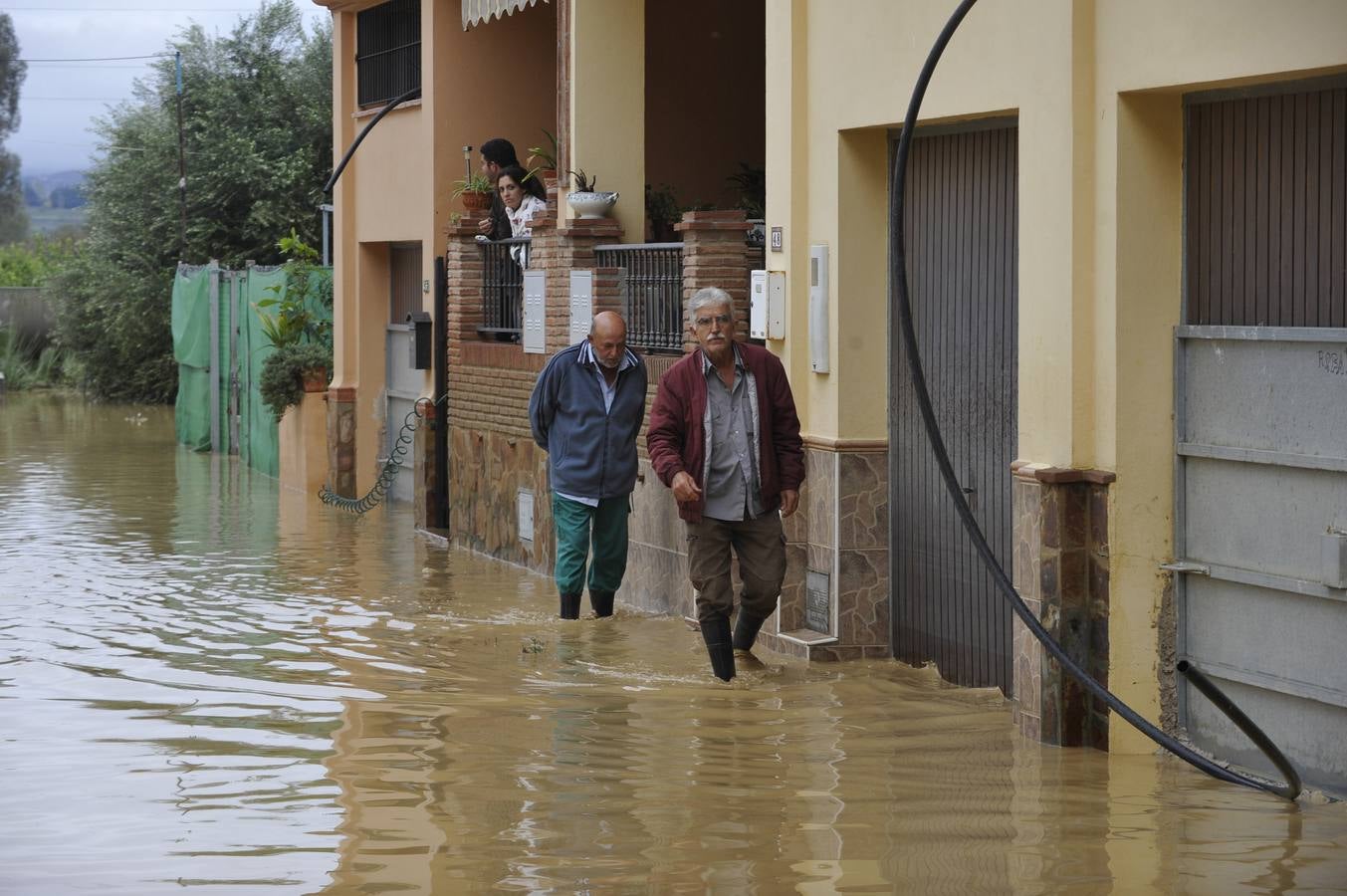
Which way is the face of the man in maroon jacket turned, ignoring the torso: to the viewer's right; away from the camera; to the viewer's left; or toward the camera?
toward the camera

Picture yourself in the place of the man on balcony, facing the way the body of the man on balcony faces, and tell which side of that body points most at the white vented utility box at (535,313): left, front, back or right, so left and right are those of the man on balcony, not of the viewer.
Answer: left

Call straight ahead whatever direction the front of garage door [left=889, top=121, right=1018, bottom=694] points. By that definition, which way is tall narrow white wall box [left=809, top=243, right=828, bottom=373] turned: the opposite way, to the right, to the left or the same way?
the same way

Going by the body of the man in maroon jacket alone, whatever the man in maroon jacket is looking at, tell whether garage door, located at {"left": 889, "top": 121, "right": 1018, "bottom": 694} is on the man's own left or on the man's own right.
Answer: on the man's own left

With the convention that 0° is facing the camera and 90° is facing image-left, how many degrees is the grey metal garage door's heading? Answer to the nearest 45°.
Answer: approximately 45°

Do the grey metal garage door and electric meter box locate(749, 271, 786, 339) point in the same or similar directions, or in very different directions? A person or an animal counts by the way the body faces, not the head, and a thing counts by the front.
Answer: same or similar directions

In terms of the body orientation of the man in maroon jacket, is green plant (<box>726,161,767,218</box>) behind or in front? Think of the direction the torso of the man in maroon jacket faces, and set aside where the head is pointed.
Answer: behind

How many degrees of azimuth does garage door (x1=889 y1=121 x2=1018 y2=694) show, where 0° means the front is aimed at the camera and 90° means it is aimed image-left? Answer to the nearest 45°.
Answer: approximately 45°

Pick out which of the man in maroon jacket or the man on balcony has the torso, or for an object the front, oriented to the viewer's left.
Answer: the man on balcony

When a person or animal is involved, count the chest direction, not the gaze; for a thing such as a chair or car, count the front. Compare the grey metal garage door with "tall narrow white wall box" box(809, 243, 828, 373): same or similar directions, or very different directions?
same or similar directions

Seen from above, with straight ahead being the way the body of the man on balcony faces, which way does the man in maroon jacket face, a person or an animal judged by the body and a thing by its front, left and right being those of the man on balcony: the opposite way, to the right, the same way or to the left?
to the left

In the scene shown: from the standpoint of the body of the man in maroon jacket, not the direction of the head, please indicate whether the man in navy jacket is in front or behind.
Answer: behind

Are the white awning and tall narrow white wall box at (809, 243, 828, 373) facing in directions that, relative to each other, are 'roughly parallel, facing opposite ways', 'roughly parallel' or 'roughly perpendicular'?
roughly parallel
